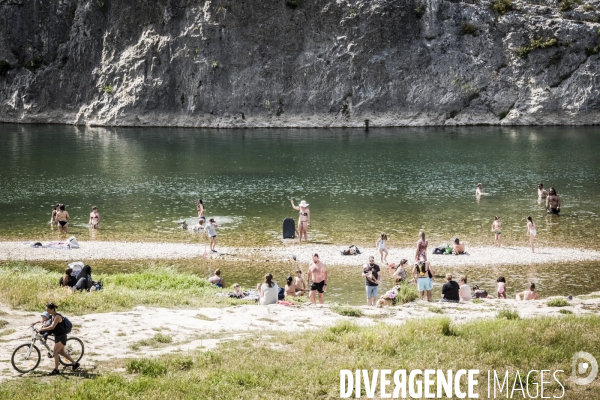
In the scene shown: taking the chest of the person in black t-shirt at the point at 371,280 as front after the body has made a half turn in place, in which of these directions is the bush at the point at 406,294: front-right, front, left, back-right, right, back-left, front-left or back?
right

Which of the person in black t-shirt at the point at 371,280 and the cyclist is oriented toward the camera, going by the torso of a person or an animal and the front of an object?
the person in black t-shirt

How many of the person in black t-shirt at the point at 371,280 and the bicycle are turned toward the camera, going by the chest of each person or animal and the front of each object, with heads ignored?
1

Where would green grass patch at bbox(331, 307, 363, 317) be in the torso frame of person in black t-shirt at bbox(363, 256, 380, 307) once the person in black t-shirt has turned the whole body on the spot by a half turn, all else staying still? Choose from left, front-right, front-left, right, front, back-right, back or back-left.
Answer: back

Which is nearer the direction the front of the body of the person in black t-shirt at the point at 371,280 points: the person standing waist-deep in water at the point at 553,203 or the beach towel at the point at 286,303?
the beach towel

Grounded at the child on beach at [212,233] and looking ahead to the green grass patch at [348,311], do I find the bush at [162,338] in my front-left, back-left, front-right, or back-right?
front-right

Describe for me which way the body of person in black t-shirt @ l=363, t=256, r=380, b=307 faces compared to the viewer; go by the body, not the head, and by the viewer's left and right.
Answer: facing the viewer
